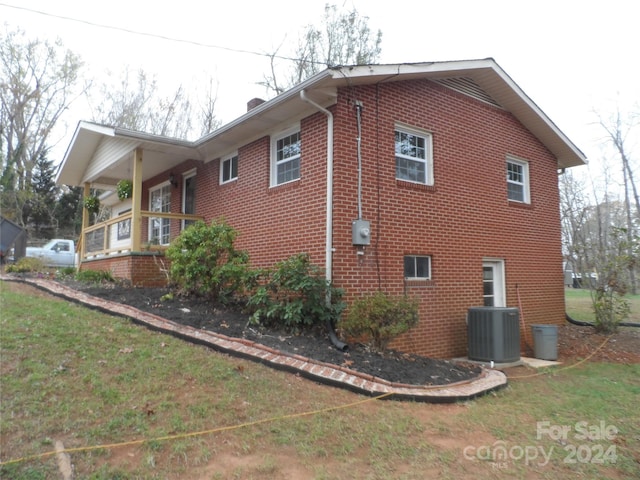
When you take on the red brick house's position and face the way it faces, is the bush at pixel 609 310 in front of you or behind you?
behind

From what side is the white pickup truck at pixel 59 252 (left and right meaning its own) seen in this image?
left

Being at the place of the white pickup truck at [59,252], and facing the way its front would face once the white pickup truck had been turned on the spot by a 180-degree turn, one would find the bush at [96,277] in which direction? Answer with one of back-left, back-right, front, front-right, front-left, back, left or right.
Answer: right

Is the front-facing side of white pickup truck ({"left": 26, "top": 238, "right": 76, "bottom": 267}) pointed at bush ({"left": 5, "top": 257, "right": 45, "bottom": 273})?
no

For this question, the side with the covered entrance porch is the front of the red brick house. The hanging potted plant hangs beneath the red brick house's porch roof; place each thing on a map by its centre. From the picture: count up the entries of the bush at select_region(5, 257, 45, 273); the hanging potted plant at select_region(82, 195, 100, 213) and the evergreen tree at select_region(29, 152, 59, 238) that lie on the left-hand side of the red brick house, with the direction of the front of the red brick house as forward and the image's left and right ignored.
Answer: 0

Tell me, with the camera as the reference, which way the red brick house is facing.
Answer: facing the viewer and to the left of the viewer

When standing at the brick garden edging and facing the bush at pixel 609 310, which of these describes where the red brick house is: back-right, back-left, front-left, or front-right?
front-left

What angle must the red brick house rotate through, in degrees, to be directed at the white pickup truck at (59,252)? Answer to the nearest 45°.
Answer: approximately 90° to its right

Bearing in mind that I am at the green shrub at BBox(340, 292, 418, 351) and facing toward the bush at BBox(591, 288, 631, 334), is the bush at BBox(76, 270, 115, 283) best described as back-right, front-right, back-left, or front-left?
back-left

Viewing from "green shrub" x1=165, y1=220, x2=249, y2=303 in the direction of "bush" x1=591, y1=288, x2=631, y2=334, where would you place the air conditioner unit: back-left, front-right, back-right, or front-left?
front-right

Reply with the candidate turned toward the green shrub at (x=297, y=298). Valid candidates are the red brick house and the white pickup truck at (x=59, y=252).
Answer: the red brick house

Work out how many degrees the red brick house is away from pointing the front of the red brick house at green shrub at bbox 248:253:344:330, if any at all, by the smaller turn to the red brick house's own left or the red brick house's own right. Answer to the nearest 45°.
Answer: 0° — it already faces it
